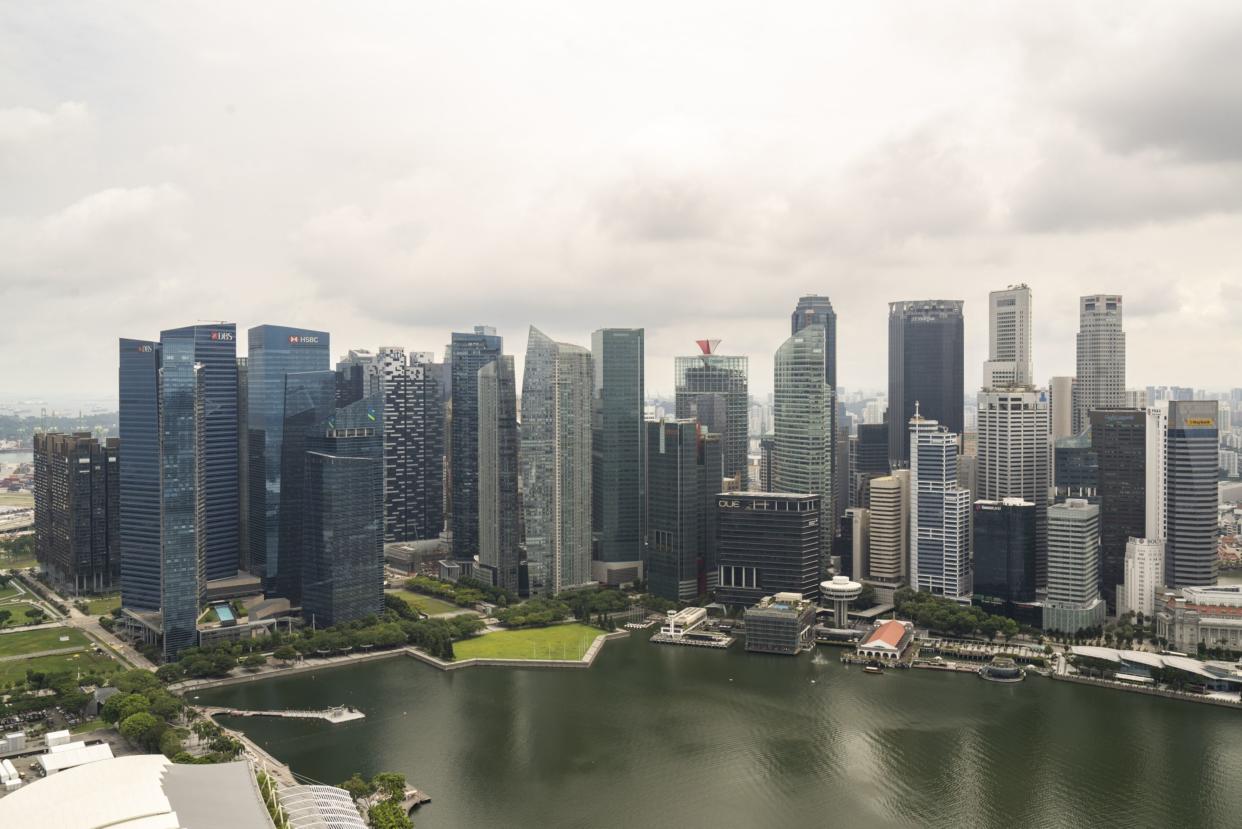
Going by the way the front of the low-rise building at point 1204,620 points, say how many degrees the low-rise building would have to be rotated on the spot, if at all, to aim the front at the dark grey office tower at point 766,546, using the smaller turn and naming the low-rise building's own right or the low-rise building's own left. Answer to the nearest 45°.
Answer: approximately 90° to the low-rise building's own right

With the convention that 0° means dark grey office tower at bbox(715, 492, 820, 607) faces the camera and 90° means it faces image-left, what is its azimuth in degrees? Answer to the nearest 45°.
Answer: approximately 0°

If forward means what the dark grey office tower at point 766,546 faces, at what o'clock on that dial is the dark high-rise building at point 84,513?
The dark high-rise building is roughly at 3 o'clock from the dark grey office tower.

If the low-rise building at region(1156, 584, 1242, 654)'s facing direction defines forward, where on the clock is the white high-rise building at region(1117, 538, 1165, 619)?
The white high-rise building is roughly at 5 o'clock from the low-rise building.

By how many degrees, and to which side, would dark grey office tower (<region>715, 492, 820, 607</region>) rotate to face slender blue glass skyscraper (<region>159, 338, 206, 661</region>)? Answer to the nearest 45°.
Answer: approximately 45° to its right

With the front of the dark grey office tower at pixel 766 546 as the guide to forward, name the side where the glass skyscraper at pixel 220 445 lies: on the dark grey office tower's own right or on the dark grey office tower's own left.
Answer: on the dark grey office tower's own right

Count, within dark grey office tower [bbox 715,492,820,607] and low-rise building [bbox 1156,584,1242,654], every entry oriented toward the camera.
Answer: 2

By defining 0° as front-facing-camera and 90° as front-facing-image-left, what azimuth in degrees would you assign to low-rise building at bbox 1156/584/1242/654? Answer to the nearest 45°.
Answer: approximately 0°

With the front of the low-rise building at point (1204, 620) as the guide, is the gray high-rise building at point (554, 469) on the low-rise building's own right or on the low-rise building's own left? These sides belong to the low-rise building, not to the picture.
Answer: on the low-rise building's own right

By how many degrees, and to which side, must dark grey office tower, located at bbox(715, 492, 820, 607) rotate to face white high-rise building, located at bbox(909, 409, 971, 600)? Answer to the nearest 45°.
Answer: approximately 90° to its left
